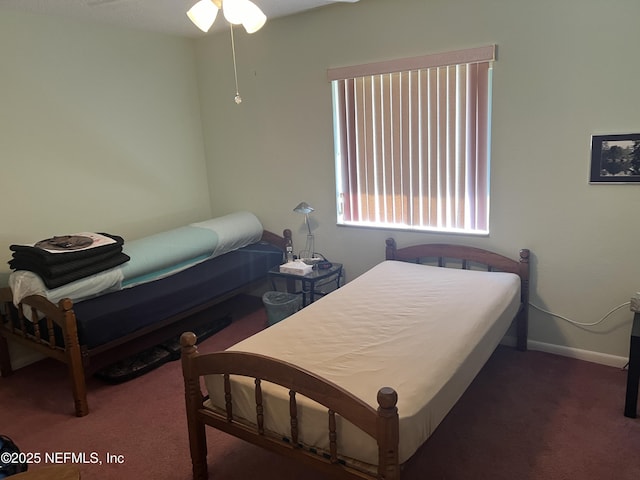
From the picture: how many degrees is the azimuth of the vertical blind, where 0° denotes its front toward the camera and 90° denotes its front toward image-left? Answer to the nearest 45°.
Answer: approximately 0°

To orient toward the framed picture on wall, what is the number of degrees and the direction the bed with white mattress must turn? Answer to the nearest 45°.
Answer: approximately 180°

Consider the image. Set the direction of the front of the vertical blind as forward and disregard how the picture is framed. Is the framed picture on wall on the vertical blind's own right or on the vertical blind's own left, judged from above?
on the vertical blind's own left

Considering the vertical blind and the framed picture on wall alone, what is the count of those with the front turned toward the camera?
2

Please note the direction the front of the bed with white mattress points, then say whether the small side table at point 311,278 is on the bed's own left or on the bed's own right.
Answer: on the bed's own right
